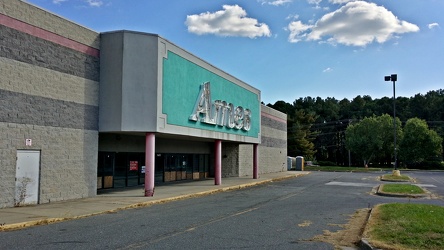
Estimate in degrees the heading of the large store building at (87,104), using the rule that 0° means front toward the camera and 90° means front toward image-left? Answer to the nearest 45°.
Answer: approximately 315°
